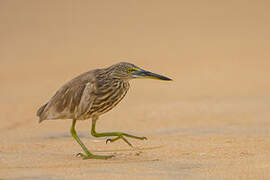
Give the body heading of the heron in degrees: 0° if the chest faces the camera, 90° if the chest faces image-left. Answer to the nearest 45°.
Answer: approximately 270°
